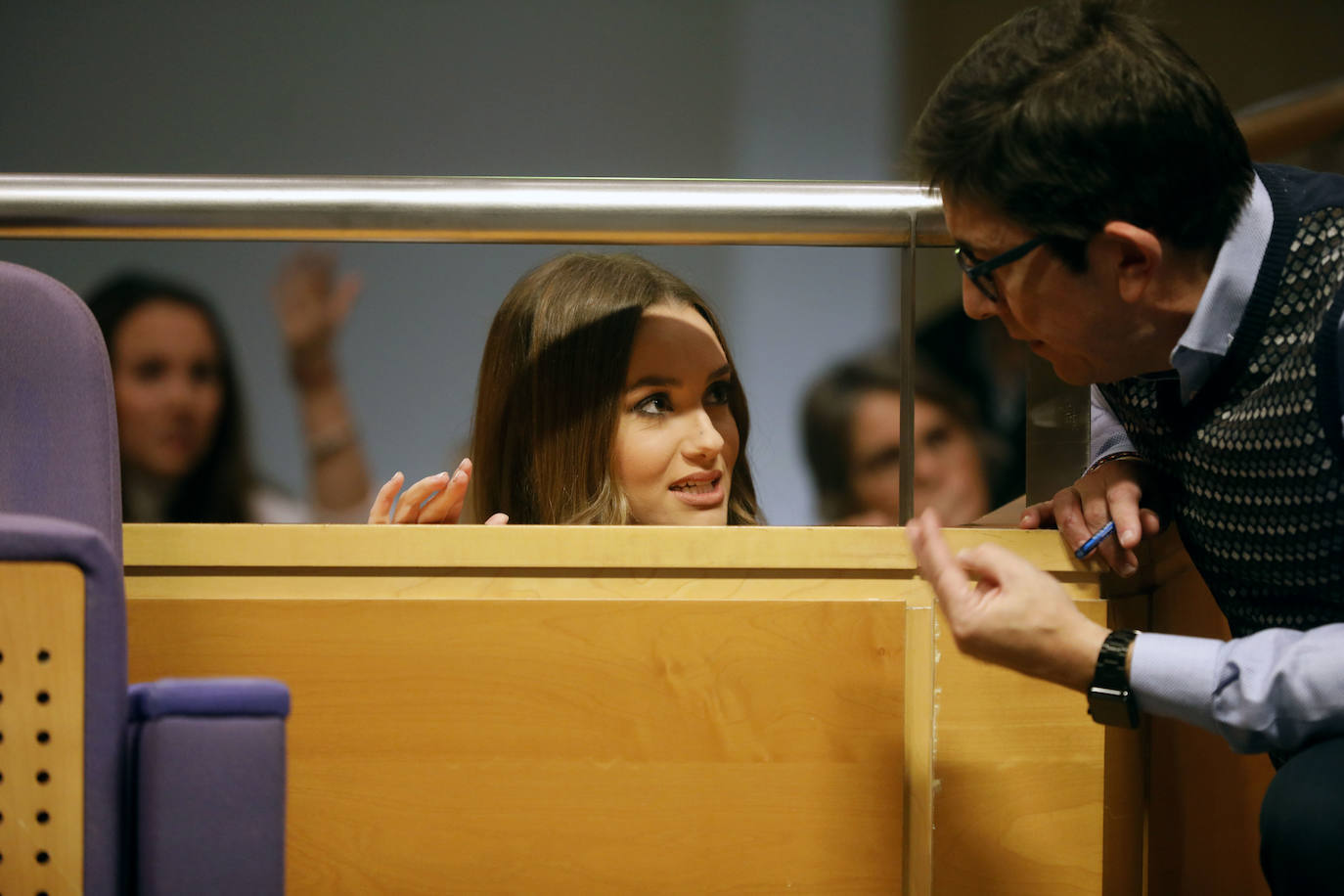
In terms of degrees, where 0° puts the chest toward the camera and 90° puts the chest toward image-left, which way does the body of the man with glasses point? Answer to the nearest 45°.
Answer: approximately 90°

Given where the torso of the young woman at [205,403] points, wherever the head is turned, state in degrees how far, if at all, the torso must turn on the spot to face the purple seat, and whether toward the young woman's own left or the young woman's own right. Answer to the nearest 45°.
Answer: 0° — they already face it

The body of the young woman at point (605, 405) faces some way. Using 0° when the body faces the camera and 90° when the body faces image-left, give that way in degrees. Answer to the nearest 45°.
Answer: approximately 315°

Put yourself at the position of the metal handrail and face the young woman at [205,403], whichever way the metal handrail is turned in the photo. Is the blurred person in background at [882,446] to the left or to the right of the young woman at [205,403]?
right

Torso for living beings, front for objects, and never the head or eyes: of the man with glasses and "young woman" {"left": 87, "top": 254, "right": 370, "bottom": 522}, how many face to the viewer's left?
1

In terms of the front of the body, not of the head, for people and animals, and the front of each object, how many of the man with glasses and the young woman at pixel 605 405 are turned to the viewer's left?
1

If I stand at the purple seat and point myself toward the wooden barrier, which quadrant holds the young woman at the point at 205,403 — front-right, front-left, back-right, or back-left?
front-left

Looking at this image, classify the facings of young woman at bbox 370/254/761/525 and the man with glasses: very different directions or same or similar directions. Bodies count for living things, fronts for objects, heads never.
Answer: very different directions

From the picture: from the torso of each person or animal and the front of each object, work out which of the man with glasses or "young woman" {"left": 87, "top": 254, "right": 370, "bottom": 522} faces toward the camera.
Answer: the young woman

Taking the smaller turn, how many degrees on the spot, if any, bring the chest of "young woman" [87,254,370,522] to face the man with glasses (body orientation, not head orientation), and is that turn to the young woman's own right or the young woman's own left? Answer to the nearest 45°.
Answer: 0° — they already face them

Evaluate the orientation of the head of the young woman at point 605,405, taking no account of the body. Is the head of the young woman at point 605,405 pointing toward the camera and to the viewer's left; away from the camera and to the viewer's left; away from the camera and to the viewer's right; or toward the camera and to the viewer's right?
toward the camera and to the viewer's right

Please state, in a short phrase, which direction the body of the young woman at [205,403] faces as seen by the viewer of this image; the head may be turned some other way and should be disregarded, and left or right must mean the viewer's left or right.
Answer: facing the viewer
